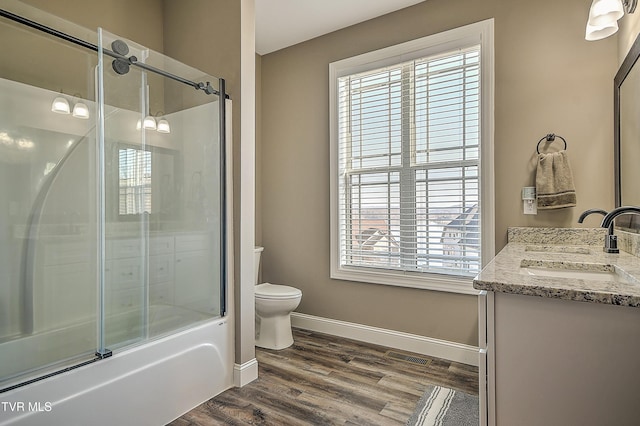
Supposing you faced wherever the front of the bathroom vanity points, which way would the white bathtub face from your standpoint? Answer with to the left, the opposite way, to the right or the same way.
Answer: the opposite way

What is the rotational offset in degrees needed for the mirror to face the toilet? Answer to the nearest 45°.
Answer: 0° — it already faces it

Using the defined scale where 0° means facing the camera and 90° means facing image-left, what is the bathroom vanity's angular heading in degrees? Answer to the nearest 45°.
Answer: approximately 90°

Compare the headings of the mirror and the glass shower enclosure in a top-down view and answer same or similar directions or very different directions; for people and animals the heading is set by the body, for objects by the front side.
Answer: very different directions

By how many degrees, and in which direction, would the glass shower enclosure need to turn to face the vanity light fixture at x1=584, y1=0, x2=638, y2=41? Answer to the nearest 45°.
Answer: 0° — it already faces it

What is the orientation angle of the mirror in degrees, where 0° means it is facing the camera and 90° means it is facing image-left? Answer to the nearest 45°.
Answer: approximately 90°

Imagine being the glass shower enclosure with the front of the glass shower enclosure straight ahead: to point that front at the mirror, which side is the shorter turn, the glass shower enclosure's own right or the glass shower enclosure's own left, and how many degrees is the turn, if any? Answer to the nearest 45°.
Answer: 0° — it already faces it

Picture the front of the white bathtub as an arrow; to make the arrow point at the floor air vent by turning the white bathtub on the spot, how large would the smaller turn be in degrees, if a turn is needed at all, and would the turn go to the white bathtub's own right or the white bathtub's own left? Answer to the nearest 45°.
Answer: approximately 45° to the white bathtub's own left

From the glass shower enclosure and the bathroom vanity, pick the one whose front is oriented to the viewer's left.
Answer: the bathroom vanity
